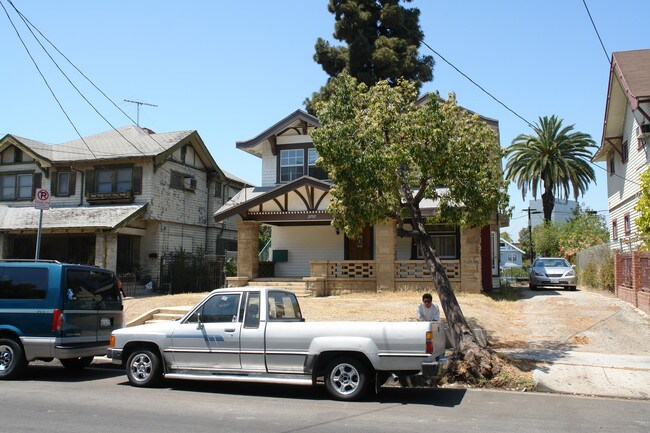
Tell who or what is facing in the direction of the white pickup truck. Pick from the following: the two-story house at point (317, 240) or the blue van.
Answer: the two-story house

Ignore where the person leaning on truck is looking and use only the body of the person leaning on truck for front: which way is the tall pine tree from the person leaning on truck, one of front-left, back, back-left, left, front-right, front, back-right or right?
back

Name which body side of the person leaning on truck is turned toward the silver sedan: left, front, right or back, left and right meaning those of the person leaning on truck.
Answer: back

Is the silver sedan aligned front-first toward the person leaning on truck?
yes

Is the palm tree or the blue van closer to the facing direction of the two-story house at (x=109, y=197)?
the blue van

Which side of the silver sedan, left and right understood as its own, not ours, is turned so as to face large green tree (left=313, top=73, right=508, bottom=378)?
front

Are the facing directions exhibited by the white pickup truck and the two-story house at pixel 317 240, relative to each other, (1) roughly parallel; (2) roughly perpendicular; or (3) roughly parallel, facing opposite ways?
roughly perpendicular

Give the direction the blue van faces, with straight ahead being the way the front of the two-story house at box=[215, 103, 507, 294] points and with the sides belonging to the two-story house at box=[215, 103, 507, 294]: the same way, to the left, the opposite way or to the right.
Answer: to the right

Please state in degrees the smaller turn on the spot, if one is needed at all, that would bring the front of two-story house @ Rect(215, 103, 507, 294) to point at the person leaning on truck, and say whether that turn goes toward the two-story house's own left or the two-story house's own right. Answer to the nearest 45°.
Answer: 0° — it already faces them

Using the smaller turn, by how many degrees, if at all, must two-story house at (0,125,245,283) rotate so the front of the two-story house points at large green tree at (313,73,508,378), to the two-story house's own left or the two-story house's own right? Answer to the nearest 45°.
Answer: approximately 45° to the two-story house's own left

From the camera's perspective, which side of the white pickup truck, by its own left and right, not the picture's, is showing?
left

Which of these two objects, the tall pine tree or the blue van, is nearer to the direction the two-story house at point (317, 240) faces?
the blue van

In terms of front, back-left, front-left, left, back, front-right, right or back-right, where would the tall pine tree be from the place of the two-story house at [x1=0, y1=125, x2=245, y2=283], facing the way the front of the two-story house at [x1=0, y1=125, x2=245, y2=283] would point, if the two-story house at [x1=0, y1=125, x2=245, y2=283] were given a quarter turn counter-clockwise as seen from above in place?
front-left
